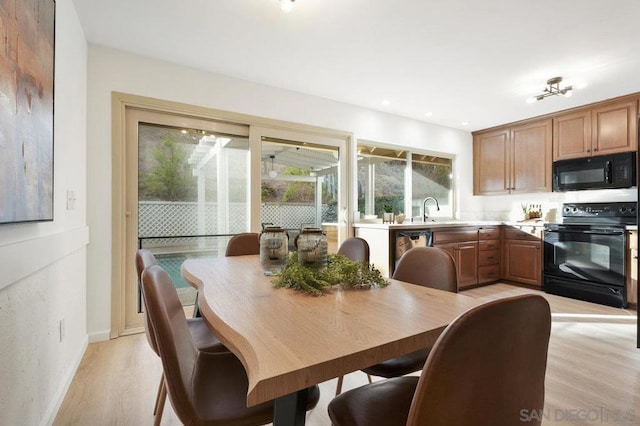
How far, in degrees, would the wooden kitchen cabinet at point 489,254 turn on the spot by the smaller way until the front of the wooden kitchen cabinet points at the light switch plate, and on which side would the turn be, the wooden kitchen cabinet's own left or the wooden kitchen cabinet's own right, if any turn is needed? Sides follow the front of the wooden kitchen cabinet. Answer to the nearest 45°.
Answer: approximately 90° to the wooden kitchen cabinet's own right

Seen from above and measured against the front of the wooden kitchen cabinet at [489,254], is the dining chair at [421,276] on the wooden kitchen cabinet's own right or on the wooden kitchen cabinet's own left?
on the wooden kitchen cabinet's own right

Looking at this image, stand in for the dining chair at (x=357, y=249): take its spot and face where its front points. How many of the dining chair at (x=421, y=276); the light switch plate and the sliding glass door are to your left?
1

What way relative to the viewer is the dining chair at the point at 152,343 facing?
to the viewer's right

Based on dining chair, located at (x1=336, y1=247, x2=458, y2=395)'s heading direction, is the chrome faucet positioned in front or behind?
behind

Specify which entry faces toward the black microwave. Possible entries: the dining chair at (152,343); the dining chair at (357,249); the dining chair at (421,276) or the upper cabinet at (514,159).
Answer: the dining chair at (152,343)

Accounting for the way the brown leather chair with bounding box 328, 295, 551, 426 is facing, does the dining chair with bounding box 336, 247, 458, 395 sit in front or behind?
in front

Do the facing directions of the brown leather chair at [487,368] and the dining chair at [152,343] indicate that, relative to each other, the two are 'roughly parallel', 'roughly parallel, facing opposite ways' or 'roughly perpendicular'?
roughly perpendicular

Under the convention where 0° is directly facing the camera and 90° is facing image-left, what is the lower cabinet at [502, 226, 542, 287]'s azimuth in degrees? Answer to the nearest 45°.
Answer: approximately 45°

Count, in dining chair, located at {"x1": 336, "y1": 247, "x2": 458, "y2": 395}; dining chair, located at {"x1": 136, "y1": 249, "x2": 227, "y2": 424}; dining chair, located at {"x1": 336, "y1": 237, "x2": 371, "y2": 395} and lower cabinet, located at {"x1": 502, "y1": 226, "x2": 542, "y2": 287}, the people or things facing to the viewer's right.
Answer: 1

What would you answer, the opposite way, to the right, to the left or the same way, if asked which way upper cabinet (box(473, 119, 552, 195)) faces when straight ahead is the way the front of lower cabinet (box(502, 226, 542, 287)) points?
the same way

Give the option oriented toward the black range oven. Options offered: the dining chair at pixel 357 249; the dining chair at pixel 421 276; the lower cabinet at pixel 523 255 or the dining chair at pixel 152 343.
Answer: the dining chair at pixel 152 343

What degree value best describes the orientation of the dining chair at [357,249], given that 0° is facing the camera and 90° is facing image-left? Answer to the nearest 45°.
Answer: approximately 45°

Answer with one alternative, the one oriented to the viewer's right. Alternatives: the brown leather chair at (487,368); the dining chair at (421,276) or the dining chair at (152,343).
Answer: the dining chair at (152,343)

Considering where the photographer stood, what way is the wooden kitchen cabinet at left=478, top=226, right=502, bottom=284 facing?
facing the viewer and to the right of the viewer

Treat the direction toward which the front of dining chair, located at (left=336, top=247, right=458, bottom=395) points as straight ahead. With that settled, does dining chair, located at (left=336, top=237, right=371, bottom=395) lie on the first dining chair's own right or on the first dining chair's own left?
on the first dining chair's own right
